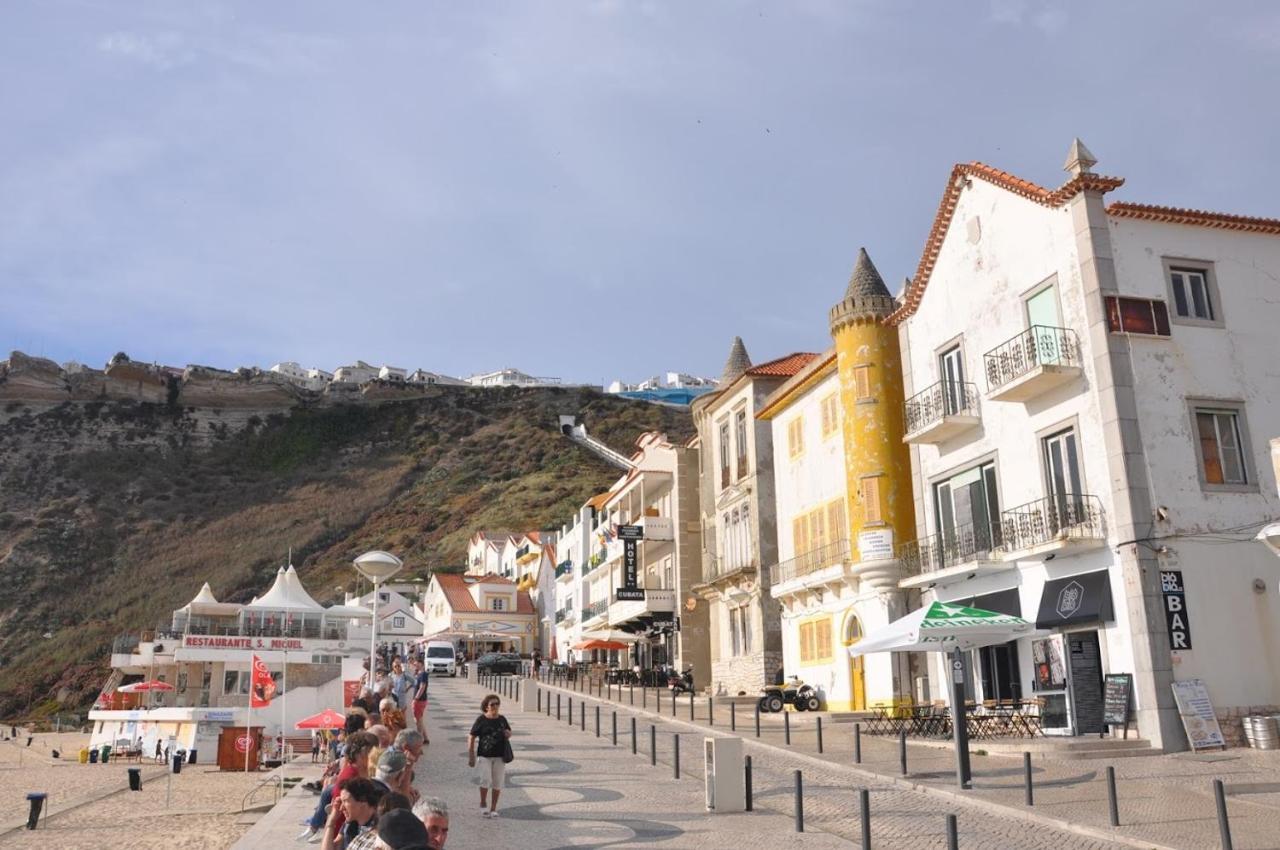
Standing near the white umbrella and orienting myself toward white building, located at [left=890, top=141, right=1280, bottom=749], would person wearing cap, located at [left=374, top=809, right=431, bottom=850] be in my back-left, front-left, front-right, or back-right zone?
back-right

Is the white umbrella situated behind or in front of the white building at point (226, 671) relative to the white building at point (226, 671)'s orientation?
in front

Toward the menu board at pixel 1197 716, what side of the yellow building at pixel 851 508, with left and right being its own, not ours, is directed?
left

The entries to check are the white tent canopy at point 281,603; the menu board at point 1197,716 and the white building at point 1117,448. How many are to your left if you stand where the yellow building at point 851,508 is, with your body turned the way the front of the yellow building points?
2

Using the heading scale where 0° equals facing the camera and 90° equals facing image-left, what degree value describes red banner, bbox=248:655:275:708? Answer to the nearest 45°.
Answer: approximately 0°

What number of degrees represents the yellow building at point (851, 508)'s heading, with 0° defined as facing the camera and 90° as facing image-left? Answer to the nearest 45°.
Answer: approximately 45°

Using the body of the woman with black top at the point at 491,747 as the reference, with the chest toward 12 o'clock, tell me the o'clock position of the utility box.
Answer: The utility box is roughly at 9 o'clock from the woman with black top.

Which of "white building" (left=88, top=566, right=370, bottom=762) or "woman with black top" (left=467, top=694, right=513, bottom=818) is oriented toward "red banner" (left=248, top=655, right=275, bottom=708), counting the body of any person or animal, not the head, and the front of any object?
the white building
